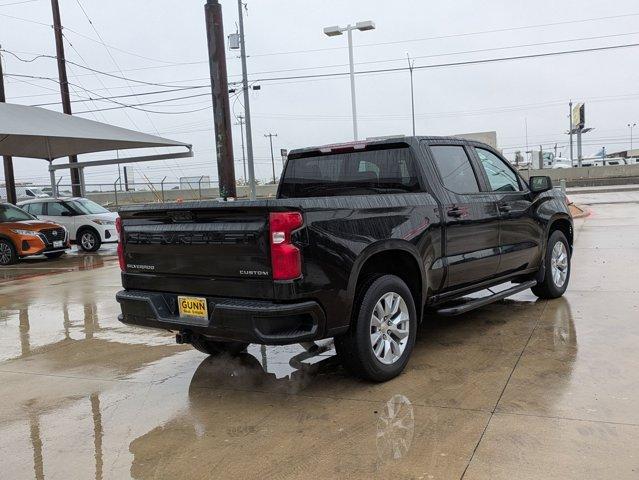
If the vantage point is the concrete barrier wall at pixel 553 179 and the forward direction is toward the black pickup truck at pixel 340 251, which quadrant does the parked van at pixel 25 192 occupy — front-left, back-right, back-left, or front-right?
front-right

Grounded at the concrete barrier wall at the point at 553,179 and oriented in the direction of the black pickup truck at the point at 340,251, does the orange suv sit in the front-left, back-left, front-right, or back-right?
front-right

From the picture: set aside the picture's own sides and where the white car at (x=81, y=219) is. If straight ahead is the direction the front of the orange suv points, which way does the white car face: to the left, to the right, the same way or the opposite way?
the same way

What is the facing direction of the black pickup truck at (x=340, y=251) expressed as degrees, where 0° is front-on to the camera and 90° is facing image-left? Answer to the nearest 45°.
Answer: approximately 225°

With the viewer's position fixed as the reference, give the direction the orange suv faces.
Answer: facing the viewer and to the right of the viewer

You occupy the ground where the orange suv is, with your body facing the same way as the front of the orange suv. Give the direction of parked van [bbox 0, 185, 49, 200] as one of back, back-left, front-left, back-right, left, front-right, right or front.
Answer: back-left

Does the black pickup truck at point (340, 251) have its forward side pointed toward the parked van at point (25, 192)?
no

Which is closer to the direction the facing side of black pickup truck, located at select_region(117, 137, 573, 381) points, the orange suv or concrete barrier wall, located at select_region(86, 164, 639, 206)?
the concrete barrier wall

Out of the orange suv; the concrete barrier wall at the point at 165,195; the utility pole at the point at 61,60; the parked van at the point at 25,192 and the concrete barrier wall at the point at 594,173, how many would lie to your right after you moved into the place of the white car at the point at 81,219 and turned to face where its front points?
1

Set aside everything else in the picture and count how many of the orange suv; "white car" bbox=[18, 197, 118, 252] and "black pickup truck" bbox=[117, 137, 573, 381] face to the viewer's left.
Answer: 0

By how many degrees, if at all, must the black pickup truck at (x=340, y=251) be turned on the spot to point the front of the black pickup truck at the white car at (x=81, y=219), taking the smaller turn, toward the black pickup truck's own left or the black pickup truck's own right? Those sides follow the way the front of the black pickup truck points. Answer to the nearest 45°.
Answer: approximately 90° to the black pickup truck's own left

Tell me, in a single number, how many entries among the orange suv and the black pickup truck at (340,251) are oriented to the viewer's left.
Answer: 0

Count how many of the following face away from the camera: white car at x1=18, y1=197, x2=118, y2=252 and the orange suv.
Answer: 0

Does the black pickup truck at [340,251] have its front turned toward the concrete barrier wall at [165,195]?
no

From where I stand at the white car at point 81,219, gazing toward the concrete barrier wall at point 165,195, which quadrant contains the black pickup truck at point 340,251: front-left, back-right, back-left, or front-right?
back-right

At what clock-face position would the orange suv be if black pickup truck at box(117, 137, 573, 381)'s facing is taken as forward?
The orange suv is roughly at 9 o'clock from the black pickup truck.

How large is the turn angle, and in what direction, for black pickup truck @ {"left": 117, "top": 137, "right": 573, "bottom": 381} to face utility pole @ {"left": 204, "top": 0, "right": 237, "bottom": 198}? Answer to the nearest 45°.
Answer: approximately 45° to its left

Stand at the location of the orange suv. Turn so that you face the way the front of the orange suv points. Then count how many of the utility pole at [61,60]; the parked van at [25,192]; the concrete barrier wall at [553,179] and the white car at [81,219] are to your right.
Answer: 0
